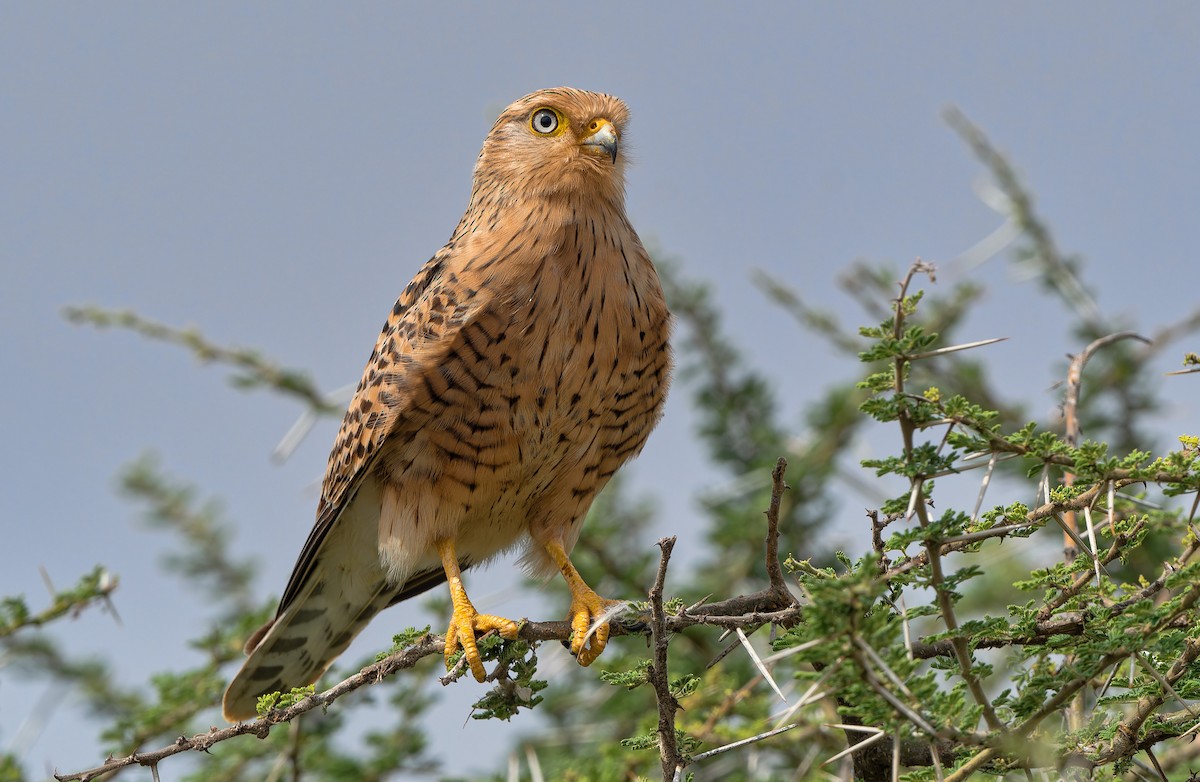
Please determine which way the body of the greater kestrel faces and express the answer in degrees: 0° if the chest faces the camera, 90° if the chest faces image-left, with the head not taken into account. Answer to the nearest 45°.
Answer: approximately 315°
